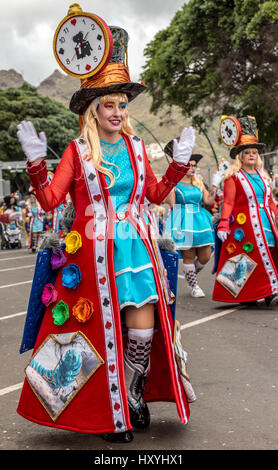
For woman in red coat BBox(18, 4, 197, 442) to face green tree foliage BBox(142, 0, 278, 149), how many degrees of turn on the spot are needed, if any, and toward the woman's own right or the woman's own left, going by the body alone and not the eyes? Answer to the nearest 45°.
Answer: approximately 135° to the woman's own left

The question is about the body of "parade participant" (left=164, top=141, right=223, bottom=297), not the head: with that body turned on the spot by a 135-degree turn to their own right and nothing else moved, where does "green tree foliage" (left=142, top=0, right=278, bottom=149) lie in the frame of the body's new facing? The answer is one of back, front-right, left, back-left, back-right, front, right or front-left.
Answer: front-right

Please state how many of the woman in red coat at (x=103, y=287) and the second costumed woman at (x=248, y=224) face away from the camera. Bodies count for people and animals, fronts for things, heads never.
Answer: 0

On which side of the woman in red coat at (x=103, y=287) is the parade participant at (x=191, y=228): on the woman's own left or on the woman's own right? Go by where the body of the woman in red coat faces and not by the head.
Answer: on the woman's own left

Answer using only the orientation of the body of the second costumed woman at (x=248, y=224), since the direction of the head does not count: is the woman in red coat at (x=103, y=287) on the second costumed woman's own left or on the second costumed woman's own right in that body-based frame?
on the second costumed woman's own right

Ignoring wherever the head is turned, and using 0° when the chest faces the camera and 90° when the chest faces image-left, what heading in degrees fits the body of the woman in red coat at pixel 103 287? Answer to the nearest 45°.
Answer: approximately 315°

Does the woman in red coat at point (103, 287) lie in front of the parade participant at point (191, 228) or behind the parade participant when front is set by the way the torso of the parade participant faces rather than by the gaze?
in front

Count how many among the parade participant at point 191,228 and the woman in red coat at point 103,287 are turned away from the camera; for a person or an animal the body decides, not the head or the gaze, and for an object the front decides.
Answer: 0

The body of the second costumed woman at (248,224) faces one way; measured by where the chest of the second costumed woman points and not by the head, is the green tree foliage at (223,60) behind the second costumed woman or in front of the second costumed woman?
behind
